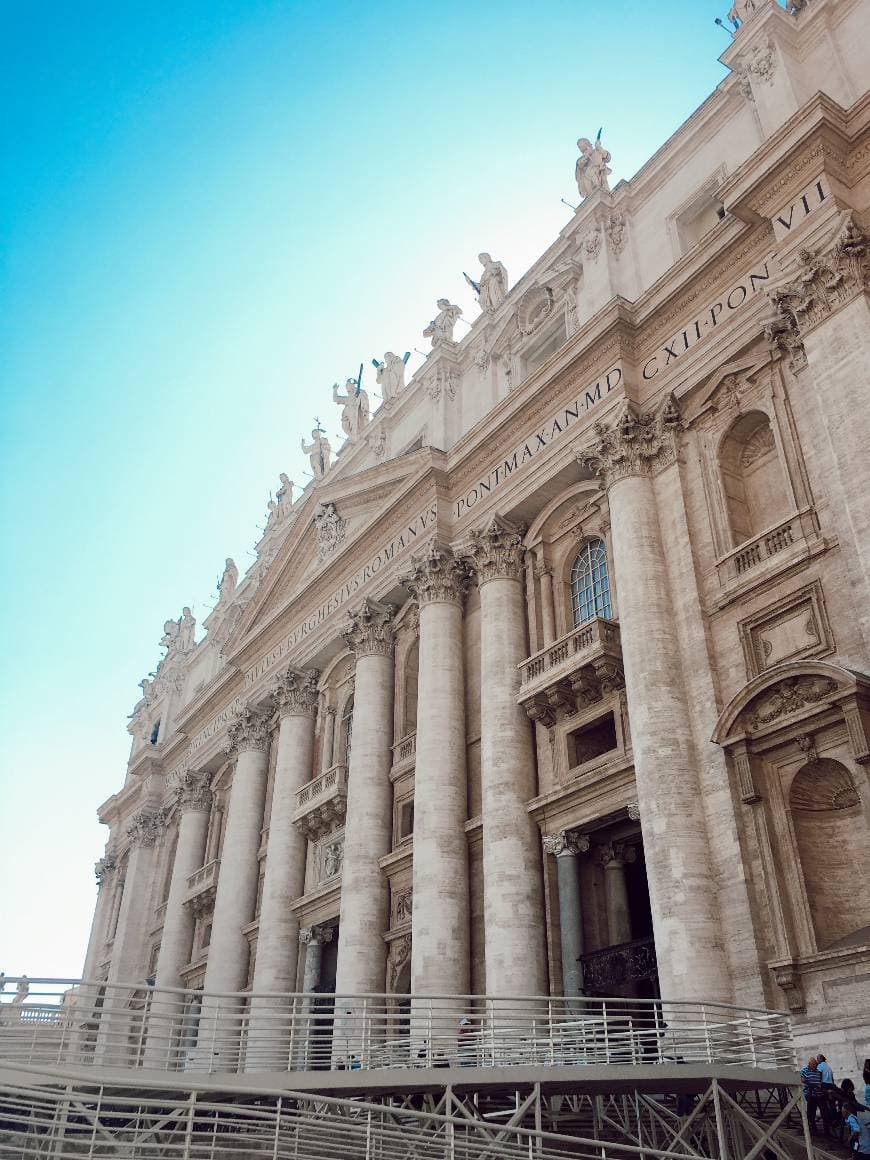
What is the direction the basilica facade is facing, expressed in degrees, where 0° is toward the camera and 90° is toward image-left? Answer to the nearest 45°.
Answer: approximately 45°
